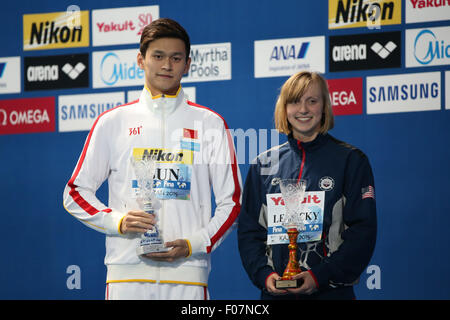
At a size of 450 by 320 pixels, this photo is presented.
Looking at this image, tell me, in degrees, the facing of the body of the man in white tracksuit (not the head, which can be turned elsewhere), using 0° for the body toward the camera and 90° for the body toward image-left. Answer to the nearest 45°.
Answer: approximately 0°

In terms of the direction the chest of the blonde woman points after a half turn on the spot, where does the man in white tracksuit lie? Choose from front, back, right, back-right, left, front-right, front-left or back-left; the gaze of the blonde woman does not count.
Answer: left

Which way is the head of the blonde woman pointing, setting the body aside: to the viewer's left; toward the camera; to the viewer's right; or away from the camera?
toward the camera

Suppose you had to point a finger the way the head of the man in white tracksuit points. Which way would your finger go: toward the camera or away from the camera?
toward the camera

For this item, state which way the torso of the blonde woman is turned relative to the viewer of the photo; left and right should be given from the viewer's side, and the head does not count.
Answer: facing the viewer
